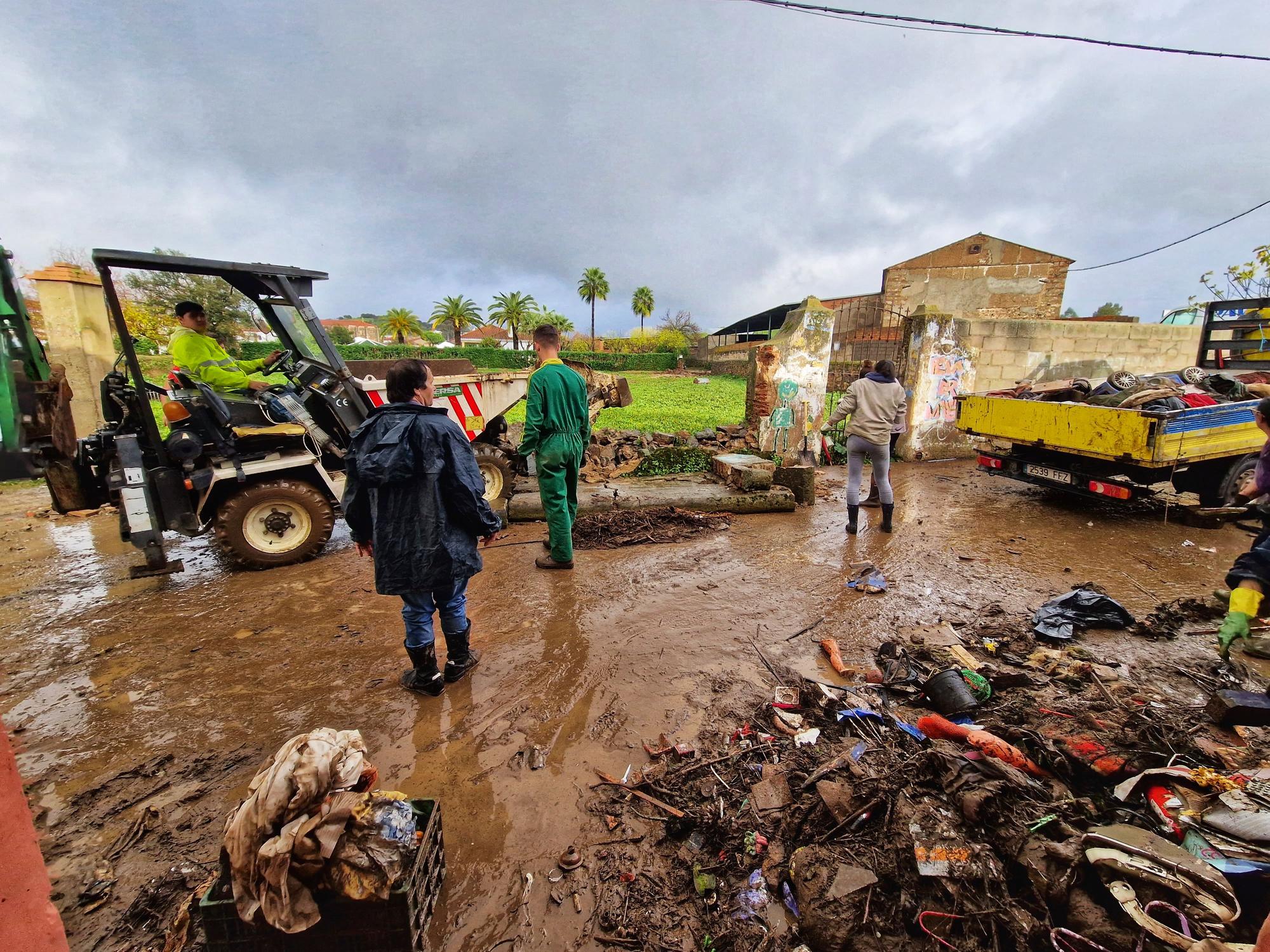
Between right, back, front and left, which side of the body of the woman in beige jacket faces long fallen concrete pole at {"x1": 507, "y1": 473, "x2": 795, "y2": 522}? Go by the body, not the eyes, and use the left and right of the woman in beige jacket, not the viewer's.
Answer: left

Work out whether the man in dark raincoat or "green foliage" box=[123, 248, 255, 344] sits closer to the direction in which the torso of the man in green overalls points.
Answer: the green foliage

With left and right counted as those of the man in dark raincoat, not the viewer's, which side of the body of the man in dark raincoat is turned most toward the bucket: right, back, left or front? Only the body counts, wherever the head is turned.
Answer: right

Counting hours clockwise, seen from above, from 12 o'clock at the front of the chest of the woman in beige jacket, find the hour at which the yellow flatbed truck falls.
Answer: The yellow flatbed truck is roughly at 2 o'clock from the woman in beige jacket.

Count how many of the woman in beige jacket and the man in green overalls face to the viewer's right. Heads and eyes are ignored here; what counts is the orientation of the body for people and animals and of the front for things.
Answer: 0

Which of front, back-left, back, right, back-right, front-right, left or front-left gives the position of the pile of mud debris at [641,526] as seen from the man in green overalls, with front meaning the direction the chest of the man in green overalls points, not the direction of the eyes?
right

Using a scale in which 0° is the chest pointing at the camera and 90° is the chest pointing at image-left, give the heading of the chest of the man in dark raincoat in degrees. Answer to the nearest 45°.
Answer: approximately 225°

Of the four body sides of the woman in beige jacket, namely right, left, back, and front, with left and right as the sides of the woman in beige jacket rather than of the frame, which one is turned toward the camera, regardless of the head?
back

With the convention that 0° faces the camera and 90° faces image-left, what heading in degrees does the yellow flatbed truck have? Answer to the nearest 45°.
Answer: approximately 225°

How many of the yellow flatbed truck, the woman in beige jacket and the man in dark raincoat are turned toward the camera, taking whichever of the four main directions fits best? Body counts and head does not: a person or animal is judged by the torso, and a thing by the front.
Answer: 0

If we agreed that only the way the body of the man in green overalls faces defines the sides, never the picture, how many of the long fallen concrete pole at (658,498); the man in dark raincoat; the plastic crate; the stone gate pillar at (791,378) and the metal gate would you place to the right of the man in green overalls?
3

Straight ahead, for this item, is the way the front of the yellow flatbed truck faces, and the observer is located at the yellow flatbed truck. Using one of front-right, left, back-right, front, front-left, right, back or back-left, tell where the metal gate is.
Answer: left

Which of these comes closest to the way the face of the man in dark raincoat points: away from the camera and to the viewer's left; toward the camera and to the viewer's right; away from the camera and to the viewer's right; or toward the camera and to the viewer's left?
away from the camera and to the viewer's right

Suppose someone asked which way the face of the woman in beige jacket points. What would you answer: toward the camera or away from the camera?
away from the camera

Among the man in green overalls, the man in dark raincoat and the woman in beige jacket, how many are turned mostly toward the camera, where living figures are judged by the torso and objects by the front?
0

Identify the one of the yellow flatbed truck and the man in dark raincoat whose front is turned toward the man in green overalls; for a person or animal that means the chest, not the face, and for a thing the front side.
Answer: the man in dark raincoat
